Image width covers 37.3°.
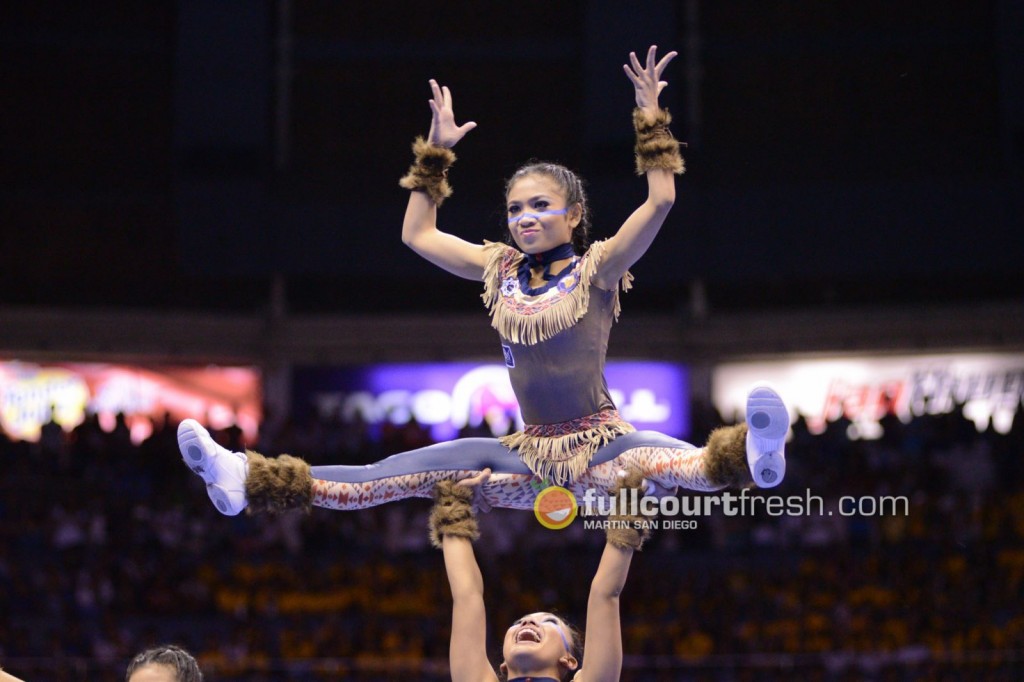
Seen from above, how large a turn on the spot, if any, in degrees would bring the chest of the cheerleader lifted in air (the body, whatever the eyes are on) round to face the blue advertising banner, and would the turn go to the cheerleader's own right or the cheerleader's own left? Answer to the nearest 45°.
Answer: approximately 135° to the cheerleader's own right

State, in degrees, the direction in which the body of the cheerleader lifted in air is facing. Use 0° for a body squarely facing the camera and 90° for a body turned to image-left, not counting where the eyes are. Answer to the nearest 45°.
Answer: approximately 45°

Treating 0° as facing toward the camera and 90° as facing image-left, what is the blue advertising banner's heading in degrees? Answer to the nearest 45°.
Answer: approximately 0°

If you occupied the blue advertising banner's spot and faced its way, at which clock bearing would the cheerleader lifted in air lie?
The cheerleader lifted in air is roughly at 12 o'clock from the blue advertising banner.

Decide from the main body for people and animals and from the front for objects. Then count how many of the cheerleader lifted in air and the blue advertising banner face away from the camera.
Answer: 0
